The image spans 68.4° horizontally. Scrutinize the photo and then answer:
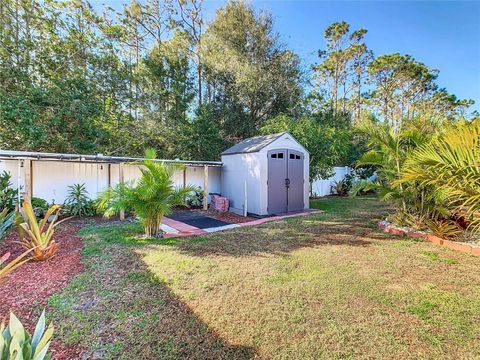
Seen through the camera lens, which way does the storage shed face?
facing the viewer and to the right of the viewer

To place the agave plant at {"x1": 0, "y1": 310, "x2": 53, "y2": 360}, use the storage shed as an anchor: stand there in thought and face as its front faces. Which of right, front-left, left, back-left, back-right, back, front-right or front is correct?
front-right

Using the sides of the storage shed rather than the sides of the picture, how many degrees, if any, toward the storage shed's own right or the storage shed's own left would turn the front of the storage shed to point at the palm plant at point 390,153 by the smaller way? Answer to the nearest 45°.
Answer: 0° — it already faces it

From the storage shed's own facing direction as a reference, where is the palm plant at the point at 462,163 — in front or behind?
in front

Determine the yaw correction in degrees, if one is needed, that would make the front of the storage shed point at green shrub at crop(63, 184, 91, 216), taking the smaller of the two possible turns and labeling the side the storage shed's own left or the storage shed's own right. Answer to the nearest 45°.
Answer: approximately 135° to the storage shed's own right

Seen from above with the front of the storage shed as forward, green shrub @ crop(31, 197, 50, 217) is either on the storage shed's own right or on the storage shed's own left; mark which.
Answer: on the storage shed's own right

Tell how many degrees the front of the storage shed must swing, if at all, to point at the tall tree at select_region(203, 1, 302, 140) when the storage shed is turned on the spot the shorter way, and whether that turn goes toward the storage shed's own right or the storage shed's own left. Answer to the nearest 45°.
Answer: approximately 135° to the storage shed's own left

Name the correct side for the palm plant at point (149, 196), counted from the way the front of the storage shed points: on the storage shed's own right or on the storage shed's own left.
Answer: on the storage shed's own right

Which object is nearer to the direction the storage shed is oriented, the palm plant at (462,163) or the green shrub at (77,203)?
the palm plant
